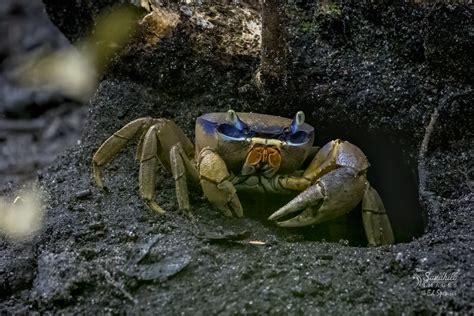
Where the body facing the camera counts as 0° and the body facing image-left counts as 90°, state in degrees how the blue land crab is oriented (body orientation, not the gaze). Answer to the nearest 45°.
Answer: approximately 0°
